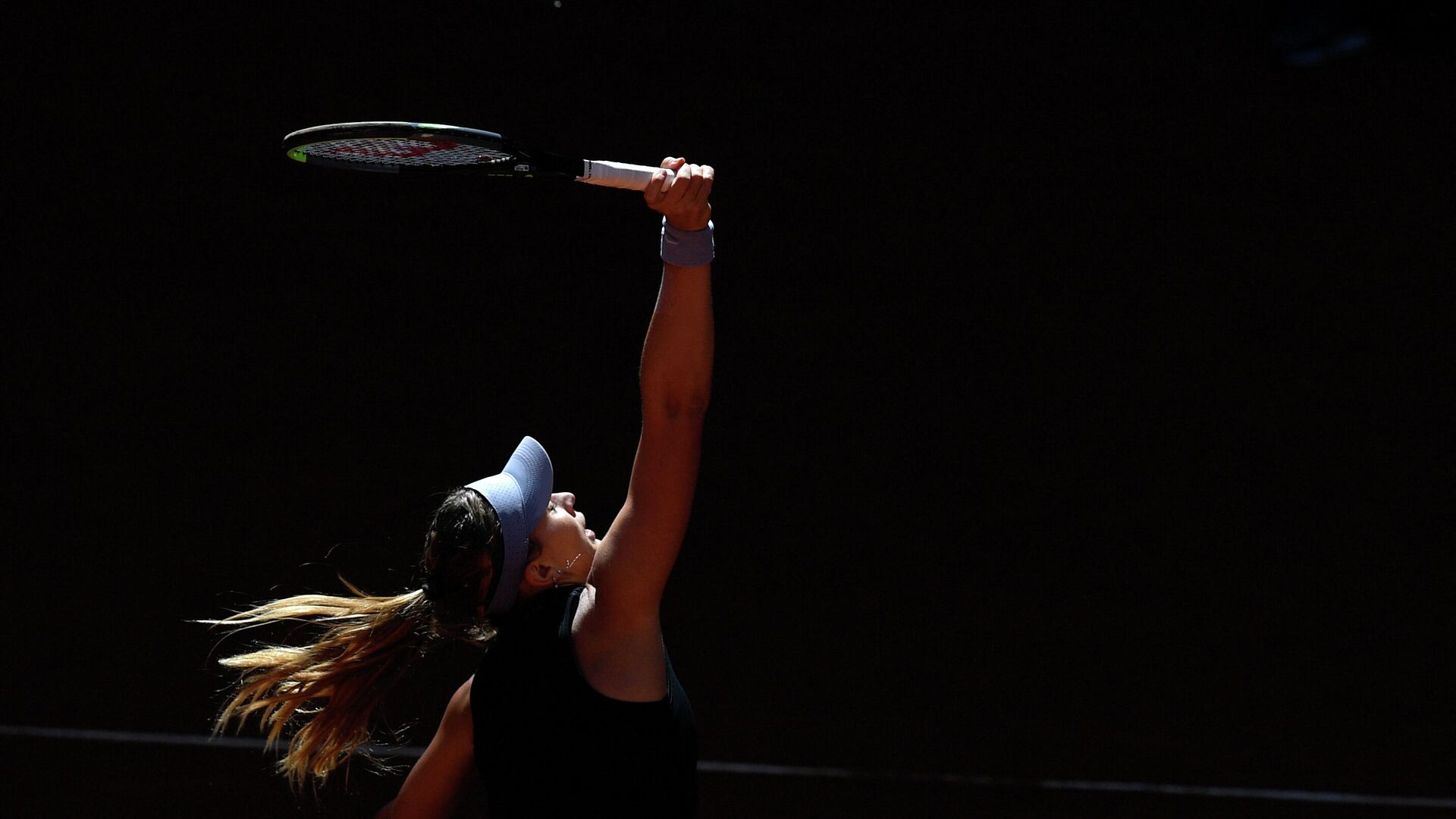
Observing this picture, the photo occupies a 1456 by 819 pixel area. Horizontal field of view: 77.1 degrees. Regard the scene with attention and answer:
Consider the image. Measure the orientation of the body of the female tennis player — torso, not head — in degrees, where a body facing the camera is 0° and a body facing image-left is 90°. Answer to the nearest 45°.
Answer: approximately 225°

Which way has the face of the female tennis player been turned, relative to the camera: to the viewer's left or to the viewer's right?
to the viewer's right
